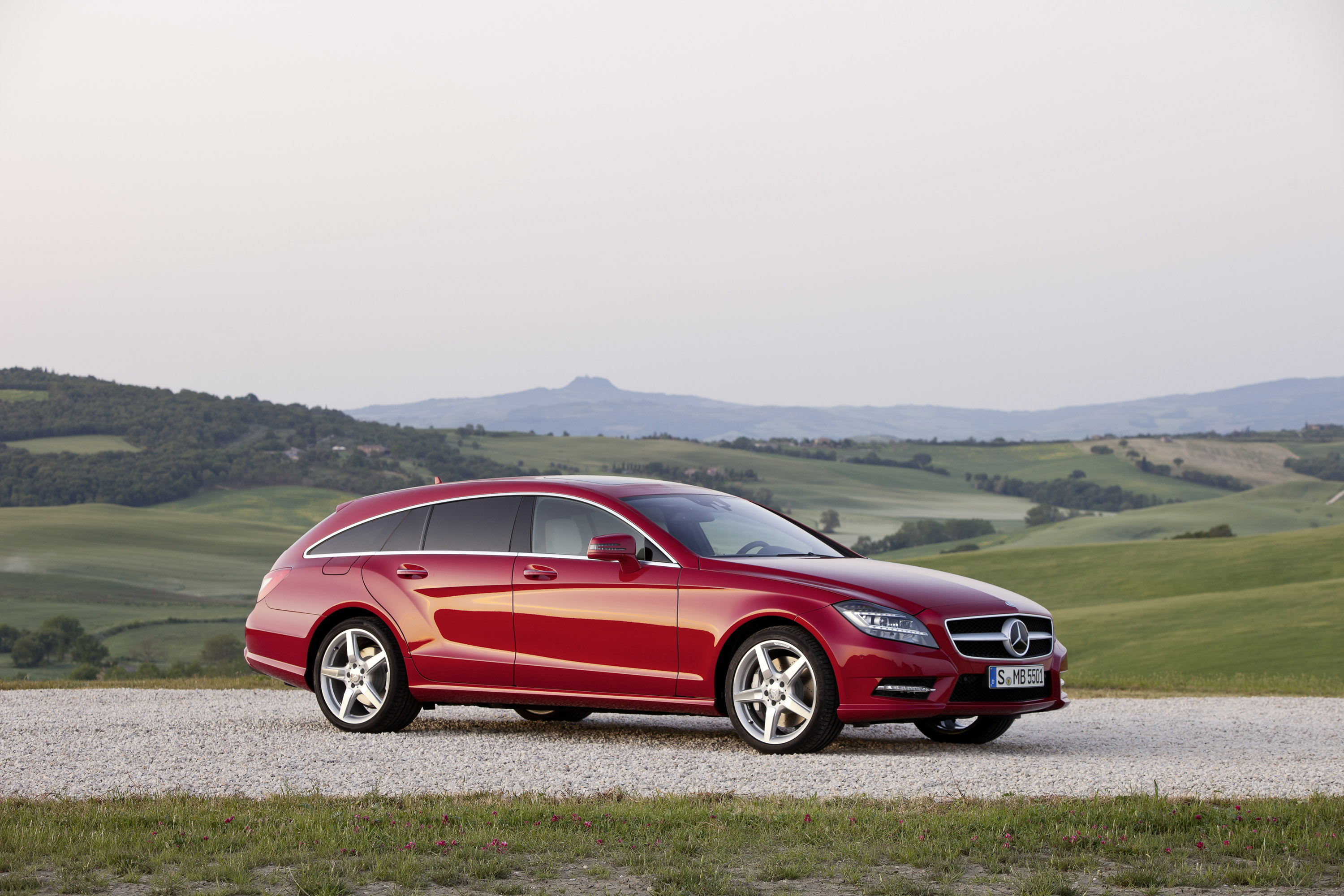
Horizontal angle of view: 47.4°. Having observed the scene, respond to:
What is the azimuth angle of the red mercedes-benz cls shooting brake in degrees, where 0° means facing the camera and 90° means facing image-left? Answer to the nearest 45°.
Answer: approximately 315°
